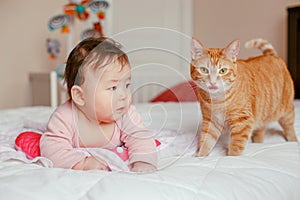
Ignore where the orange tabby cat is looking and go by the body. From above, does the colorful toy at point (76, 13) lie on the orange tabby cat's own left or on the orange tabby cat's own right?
on the orange tabby cat's own right

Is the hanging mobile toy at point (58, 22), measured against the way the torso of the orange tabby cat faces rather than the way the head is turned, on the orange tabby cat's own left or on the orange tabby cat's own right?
on the orange tabby cat's own right

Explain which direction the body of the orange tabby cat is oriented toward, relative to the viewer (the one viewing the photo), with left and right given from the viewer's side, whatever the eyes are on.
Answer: facing the viewer and to the left of the viewer

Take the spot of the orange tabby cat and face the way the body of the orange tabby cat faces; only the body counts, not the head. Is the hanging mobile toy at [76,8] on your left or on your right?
on your right
